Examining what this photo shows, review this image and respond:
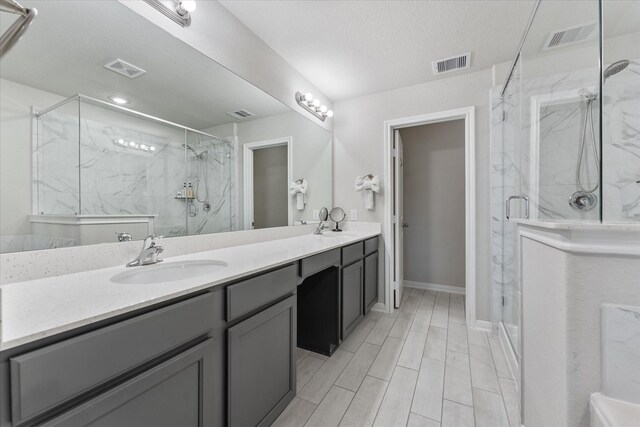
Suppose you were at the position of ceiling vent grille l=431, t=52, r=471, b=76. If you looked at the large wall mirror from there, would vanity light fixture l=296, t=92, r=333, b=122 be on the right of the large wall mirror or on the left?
right

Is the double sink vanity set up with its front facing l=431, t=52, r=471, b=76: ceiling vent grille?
no

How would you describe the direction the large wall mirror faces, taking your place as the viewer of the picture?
facing the viewer and to the right of the viewer

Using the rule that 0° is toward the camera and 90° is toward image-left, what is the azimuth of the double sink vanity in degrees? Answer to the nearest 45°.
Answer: approximately 315°

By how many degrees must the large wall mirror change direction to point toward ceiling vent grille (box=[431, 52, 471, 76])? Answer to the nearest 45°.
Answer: approximately 45° to its left

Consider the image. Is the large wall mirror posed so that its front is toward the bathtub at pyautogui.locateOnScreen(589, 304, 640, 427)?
yes

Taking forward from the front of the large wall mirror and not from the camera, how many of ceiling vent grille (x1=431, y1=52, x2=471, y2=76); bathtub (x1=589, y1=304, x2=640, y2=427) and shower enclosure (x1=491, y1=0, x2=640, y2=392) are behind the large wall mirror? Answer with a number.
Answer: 0

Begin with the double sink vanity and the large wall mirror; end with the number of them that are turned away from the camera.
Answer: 0

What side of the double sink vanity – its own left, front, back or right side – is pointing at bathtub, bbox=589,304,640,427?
front

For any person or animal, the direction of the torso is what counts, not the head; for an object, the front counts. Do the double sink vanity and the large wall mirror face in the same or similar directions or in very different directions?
same or similar directions

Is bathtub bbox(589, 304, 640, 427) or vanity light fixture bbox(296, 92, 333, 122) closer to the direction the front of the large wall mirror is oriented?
the bathtub

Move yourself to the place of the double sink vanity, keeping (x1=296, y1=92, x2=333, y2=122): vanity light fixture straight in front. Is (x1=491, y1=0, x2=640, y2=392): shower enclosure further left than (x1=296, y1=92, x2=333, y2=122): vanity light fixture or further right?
right

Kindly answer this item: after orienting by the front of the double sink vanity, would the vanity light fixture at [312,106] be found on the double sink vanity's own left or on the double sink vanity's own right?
on the double sink vanity's own left
